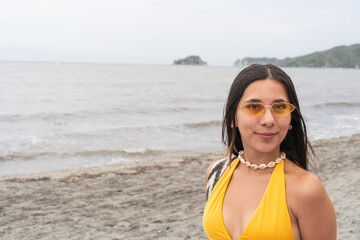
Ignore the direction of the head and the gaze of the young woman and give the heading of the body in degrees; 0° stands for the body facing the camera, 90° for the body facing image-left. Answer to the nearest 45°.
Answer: approximately 45°
